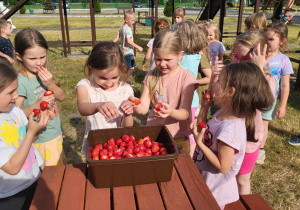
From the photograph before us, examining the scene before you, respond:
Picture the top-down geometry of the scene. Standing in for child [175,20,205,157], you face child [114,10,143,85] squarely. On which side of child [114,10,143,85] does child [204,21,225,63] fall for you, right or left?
right

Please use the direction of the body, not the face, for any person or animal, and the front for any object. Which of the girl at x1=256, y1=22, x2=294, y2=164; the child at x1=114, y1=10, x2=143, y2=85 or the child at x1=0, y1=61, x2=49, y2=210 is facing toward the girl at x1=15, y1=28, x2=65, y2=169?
the girl at x1=256, y1=22, x2=294, y2=164

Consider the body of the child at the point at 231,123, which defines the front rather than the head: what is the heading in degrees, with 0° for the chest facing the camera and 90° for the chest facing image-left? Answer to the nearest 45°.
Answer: approximately 90°

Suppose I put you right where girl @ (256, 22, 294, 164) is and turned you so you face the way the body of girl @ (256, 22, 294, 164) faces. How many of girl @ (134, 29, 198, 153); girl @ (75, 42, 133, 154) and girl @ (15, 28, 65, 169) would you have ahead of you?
3

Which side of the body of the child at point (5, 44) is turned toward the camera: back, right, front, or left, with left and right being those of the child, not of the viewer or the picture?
right
